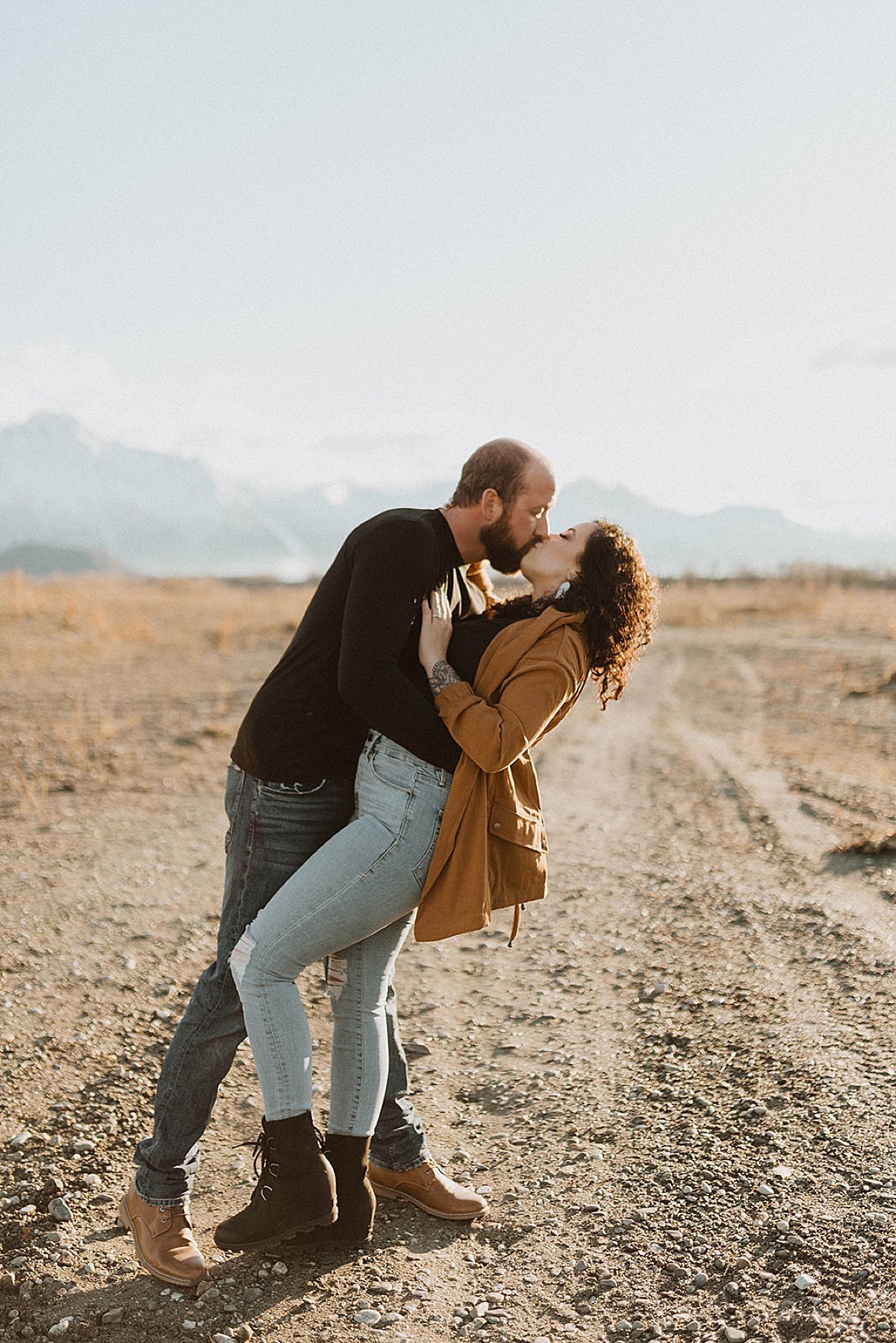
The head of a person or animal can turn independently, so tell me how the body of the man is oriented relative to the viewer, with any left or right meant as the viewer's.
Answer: facing to the right of the viewer

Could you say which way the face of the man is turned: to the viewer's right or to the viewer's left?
to the viewer's right
